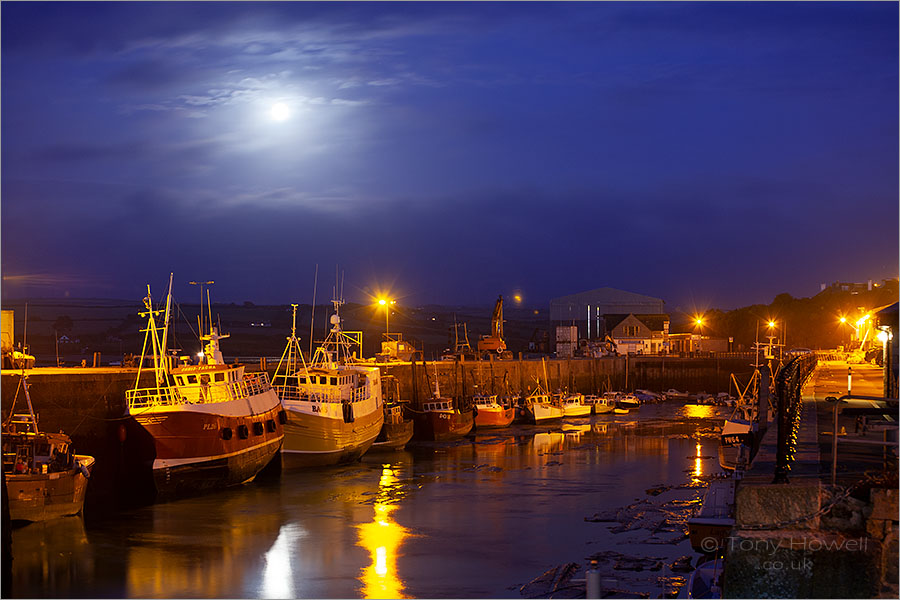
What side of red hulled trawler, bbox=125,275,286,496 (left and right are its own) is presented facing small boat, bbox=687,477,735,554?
left

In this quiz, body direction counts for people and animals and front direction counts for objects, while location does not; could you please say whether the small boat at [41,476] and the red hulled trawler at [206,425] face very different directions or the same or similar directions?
very different directions

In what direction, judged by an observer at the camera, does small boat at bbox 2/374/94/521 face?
facing away from the viewer and to the right of the viewer

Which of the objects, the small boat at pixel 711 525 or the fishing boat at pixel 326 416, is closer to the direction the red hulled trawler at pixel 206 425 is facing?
the small boat

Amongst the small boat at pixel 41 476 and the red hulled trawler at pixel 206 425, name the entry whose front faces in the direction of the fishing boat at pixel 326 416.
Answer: the small boat

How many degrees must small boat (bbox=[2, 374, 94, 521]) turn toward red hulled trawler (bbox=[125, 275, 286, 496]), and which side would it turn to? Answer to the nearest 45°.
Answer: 0° — it already faces it

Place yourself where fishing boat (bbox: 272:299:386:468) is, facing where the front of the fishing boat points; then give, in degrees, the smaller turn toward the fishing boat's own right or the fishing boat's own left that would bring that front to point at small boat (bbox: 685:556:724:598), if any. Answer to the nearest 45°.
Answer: approximately 45° to the fishing boat's own left
